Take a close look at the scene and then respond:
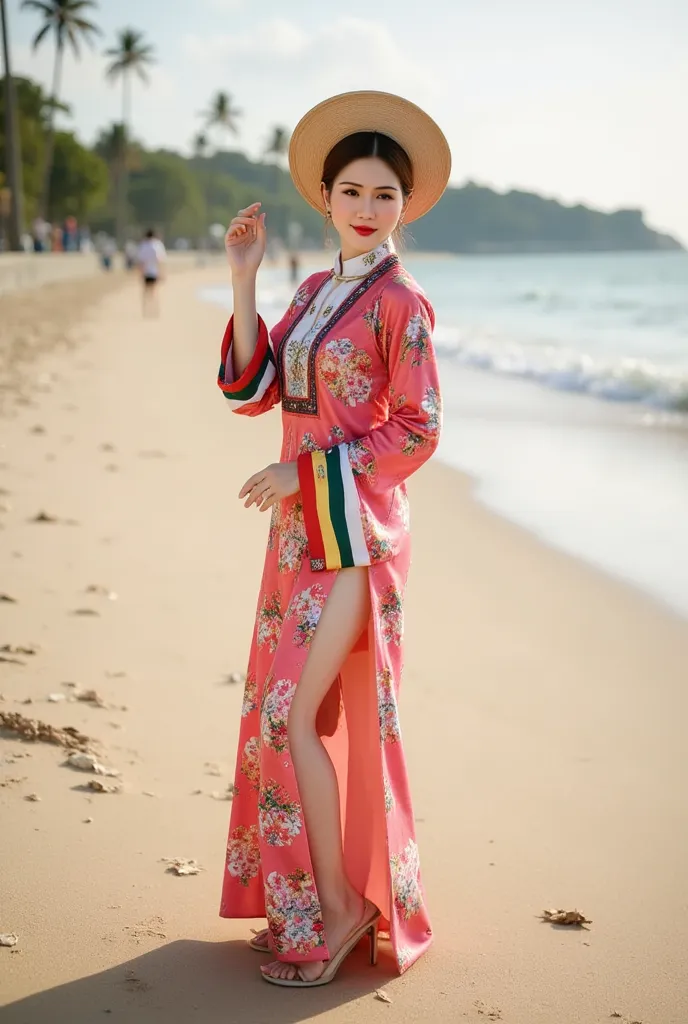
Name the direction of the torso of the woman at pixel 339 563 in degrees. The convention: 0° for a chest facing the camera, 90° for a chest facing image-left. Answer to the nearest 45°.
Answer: approximately 45°

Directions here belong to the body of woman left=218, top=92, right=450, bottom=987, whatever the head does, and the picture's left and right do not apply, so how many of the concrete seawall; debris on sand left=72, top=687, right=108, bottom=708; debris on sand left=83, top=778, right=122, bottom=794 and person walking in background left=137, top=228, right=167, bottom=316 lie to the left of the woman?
0

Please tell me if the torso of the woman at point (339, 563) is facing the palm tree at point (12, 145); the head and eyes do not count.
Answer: no

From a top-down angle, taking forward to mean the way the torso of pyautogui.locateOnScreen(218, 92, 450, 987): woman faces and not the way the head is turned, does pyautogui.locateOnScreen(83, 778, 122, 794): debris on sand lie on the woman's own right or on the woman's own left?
on the woman's own right

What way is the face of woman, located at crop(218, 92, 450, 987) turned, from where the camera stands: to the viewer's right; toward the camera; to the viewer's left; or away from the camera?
toward the camera

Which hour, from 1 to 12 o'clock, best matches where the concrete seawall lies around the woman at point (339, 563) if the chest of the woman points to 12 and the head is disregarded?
The concrete seawall is roughly at 4 o'clock from the woman.

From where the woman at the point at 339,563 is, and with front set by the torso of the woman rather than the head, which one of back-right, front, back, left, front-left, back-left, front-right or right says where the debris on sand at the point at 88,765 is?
right

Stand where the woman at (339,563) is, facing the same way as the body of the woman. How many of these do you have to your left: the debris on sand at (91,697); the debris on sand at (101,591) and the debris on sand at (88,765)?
0

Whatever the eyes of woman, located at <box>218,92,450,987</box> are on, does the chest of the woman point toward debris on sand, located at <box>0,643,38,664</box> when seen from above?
no

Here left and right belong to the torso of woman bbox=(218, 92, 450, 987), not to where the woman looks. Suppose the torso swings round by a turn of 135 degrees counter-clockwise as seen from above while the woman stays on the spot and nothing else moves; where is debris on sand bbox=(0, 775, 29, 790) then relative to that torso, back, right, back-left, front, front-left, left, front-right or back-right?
back-left

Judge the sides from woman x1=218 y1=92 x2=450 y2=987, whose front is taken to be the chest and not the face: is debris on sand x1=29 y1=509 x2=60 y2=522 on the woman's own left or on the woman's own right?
on the woman's own right

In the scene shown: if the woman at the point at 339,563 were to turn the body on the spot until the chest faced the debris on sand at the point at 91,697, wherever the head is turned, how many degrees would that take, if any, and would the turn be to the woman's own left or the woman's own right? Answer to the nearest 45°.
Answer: approximately 90° to the woman's own right

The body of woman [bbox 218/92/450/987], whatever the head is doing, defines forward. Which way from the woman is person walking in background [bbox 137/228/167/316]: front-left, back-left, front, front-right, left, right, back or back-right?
back-right

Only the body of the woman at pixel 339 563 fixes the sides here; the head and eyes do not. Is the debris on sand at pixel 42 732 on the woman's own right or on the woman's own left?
on the woman's own right

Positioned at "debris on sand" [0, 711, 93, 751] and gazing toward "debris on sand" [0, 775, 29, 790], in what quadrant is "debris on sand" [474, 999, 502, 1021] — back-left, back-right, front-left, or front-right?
front-left
